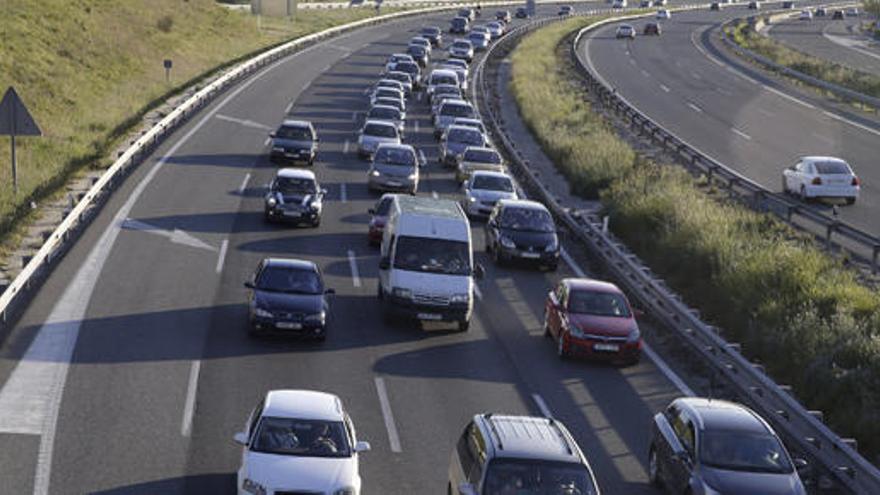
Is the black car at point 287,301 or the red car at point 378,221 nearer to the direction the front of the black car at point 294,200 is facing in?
the black car

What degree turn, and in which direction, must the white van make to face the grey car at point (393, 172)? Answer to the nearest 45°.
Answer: approximately 180°

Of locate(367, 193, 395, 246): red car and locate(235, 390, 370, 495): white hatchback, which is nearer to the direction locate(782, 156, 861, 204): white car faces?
the red car

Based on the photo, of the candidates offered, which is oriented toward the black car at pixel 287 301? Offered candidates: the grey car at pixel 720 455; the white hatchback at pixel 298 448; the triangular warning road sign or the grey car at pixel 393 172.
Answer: the grey car at pixel 393 172

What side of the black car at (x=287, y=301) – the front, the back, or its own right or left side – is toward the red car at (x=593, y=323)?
left

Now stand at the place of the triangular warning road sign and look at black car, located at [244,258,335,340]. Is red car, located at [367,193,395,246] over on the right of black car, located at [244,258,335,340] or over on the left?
left

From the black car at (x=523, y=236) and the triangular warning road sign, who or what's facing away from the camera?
the triangular warning road sign

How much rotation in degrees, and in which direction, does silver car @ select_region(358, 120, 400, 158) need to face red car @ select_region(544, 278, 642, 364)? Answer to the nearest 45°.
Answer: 0° — it already faces it

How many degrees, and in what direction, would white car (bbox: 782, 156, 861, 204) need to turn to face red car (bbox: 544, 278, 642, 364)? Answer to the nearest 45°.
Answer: approximately 135° to its left

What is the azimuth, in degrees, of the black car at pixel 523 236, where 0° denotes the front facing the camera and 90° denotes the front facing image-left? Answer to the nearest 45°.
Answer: approximately 0°

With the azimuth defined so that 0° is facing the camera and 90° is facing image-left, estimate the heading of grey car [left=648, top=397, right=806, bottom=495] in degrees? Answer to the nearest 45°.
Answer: approximately 315°

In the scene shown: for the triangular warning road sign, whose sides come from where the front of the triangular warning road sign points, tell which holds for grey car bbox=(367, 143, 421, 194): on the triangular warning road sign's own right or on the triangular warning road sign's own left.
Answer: on the triangular warning road sign's own right
